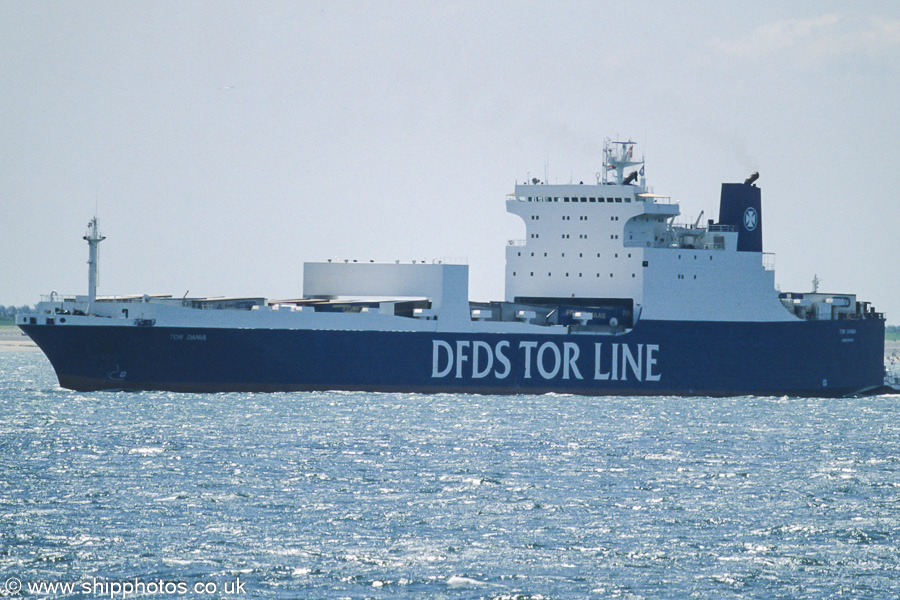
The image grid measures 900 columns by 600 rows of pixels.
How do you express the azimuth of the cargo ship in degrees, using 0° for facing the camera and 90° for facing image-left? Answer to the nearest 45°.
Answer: approximately 90°
